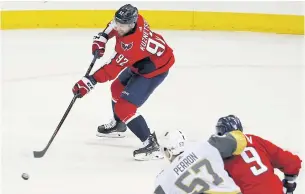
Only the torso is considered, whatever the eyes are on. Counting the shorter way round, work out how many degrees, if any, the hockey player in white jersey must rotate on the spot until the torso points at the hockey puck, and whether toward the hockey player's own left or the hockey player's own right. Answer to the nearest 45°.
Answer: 0° — they already face it

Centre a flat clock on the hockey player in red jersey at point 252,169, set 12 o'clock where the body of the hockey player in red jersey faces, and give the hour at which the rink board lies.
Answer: The rink board is roughly at 1 o'clock from the hockey player in red jersey.

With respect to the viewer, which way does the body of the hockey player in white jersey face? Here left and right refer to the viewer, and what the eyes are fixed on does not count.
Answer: facing away from the viewer and to the left of the viewer

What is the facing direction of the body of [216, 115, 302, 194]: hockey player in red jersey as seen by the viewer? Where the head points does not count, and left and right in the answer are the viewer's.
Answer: facing away from the viewer and to the left of the viewer

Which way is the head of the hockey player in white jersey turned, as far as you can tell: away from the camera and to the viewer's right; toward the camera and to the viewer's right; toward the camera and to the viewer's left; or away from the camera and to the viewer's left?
away from the camera and to the viewer's left
